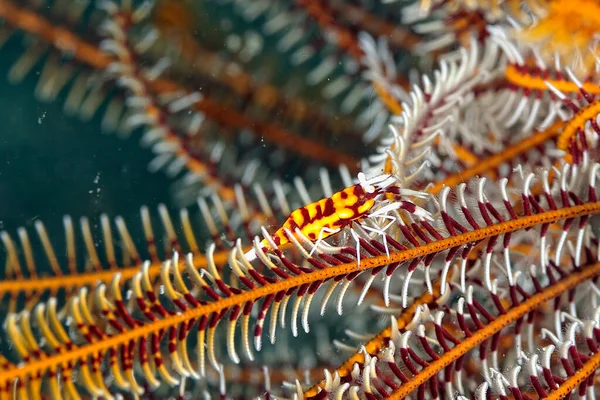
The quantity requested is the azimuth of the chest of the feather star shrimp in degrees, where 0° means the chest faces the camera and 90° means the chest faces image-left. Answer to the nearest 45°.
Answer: approximately 270°
